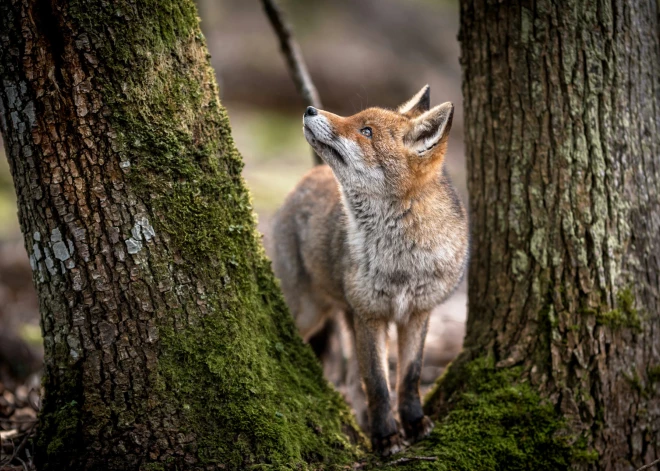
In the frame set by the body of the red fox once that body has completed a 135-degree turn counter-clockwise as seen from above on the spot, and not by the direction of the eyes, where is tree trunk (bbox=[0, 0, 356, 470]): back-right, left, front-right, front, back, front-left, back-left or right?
back-left

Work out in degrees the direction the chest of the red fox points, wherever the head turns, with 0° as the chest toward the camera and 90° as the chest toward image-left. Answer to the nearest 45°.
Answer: approximately 315°
